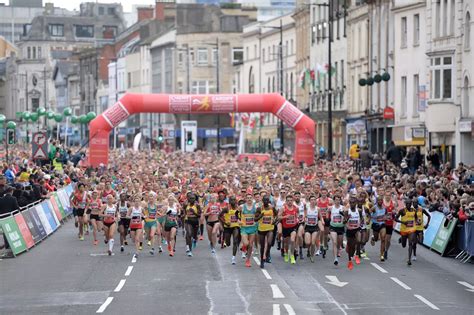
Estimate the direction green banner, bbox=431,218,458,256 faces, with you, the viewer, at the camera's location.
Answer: facing the viewer and to the left of the viewer

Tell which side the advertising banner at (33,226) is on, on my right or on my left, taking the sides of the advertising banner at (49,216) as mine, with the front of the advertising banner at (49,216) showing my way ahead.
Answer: on my right

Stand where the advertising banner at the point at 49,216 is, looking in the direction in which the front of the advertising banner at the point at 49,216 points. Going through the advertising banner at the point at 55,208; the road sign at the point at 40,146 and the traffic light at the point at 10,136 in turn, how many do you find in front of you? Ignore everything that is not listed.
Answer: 0

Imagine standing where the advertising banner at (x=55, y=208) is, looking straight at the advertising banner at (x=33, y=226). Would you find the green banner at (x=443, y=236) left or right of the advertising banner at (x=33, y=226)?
left

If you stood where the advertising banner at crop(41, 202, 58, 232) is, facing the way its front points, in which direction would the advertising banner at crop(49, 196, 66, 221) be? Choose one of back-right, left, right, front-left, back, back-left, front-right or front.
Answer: back-left

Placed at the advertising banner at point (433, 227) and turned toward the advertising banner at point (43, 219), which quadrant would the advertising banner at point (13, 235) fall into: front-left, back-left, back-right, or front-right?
front-left

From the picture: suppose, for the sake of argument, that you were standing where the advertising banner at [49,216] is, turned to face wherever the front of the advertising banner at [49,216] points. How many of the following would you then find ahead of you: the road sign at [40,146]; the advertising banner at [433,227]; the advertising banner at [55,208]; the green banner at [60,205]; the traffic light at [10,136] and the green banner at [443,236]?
2

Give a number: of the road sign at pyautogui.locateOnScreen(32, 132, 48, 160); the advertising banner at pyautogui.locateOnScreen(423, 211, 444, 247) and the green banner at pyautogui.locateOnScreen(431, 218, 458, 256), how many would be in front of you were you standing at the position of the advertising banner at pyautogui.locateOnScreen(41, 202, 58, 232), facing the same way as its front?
2

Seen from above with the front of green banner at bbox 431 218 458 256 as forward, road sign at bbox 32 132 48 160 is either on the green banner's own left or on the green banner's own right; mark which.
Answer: on the green banner's own right

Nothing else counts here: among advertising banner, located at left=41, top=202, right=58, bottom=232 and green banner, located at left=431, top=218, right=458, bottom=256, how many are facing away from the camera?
0

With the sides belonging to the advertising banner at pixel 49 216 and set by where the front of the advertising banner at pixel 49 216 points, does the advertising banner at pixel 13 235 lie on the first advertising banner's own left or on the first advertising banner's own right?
on the first advertising banner's own right

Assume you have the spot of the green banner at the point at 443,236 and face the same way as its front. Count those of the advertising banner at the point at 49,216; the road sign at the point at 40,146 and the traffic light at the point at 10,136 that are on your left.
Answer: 0

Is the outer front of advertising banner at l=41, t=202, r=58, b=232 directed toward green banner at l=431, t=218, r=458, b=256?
yes

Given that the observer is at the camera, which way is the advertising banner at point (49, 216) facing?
facing the viewer and to the right of the viewer

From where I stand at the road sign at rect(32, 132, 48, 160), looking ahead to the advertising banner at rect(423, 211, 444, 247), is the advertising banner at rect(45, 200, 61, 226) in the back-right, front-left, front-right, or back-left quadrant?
front-right

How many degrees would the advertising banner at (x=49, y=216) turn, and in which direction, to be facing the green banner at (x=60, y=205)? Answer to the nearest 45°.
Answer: approximately 135° to its left

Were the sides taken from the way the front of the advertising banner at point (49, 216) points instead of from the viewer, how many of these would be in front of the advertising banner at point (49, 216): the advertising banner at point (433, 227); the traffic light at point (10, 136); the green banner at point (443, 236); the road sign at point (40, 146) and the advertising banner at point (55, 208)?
2
